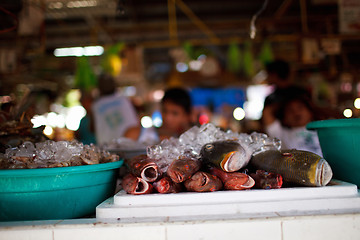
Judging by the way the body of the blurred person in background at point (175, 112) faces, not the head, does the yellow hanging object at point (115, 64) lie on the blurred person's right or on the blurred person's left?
on the blurred person's right

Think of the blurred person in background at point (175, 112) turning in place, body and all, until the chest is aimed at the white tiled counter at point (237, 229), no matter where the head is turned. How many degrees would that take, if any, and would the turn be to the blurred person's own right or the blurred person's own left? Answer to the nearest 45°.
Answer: approximately 45° to the blurred person's own left

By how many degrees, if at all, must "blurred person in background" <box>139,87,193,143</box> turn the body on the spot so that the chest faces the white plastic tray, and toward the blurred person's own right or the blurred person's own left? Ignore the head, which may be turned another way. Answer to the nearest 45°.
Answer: approximately 45° to the blurred person's own left

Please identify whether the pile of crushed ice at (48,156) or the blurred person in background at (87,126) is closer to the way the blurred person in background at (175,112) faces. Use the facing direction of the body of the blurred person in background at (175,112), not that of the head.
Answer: the pile of crushed ice

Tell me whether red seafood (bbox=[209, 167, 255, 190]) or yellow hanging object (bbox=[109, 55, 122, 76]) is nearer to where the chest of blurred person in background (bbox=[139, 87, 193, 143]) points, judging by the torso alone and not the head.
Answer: the red seafood

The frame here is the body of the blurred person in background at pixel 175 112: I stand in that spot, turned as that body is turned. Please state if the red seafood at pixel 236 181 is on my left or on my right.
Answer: on my left

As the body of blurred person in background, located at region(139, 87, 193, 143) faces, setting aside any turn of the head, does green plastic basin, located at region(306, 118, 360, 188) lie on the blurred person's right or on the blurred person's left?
on the blurred person's left

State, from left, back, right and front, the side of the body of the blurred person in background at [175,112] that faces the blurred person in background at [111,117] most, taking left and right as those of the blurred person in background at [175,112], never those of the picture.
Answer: right

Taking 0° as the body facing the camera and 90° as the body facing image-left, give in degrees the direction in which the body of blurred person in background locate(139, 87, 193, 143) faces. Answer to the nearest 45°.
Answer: approximately 45°

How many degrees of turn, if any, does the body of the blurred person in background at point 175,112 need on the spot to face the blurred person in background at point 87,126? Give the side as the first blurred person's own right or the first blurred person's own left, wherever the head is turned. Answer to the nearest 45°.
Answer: approximately 90° to the first blurred person's own right
